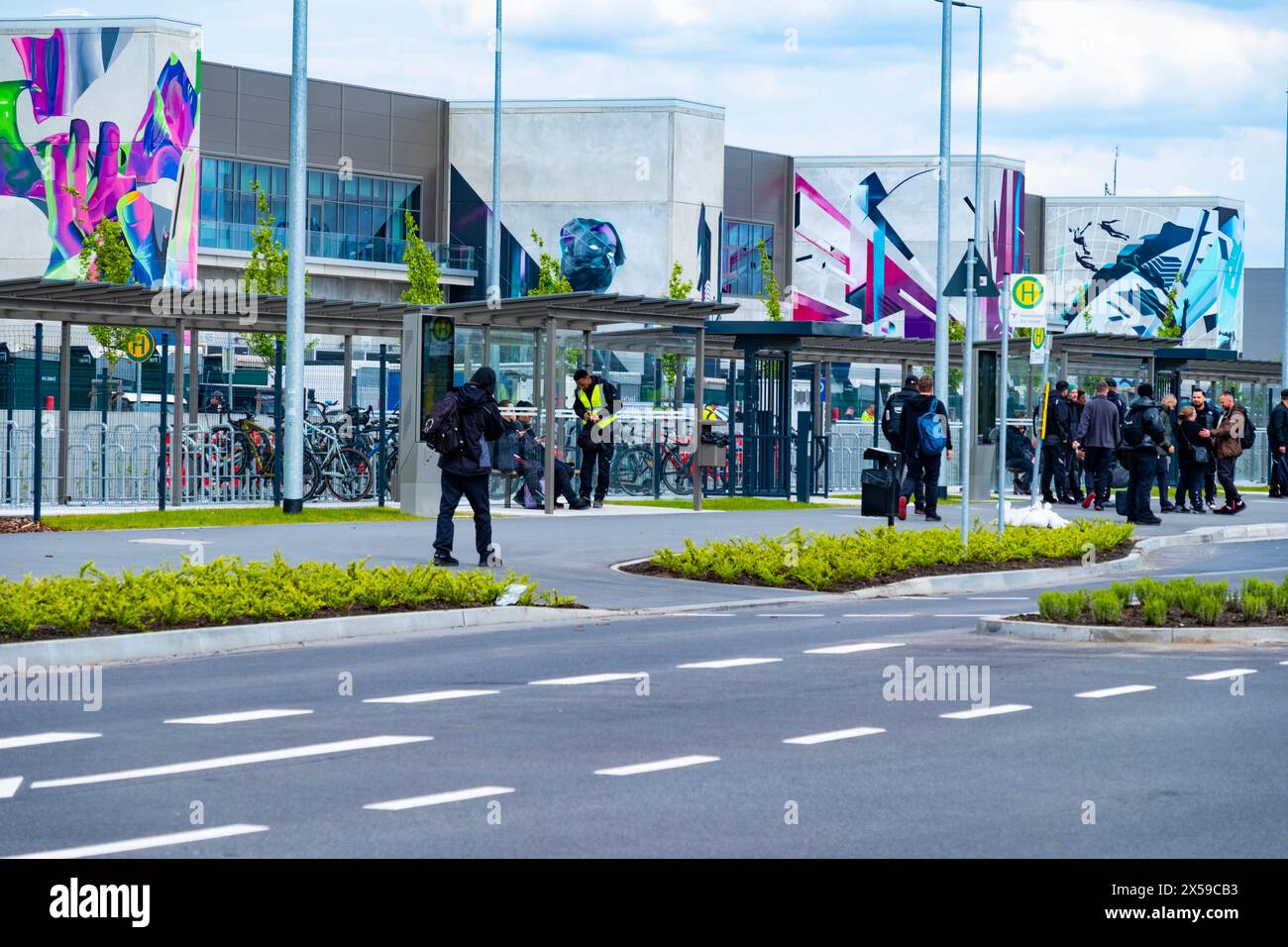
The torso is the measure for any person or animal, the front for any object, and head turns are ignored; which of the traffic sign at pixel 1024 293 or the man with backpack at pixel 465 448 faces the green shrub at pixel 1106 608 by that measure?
the traffic sign

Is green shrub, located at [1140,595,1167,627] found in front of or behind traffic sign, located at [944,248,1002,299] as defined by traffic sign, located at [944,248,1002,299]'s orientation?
behind

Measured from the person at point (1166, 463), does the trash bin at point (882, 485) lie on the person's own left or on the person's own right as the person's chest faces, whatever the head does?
on the person's own right

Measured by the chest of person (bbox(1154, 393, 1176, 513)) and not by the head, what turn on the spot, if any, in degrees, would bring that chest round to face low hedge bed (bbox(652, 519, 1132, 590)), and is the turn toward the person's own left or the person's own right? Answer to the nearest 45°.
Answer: approximately 90° to the person's own right

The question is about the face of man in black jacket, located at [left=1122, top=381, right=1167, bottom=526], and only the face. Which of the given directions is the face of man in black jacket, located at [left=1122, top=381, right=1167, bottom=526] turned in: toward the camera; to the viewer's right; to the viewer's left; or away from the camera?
away from the camera

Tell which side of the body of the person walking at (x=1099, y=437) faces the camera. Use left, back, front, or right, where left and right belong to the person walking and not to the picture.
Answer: back

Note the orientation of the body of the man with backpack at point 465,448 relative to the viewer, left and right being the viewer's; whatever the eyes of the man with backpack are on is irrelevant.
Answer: facing away from the viewer and to the right of the viewer

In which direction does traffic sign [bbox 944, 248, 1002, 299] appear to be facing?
away from the camera

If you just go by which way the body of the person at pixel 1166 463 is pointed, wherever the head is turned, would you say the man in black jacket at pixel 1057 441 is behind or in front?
behind
